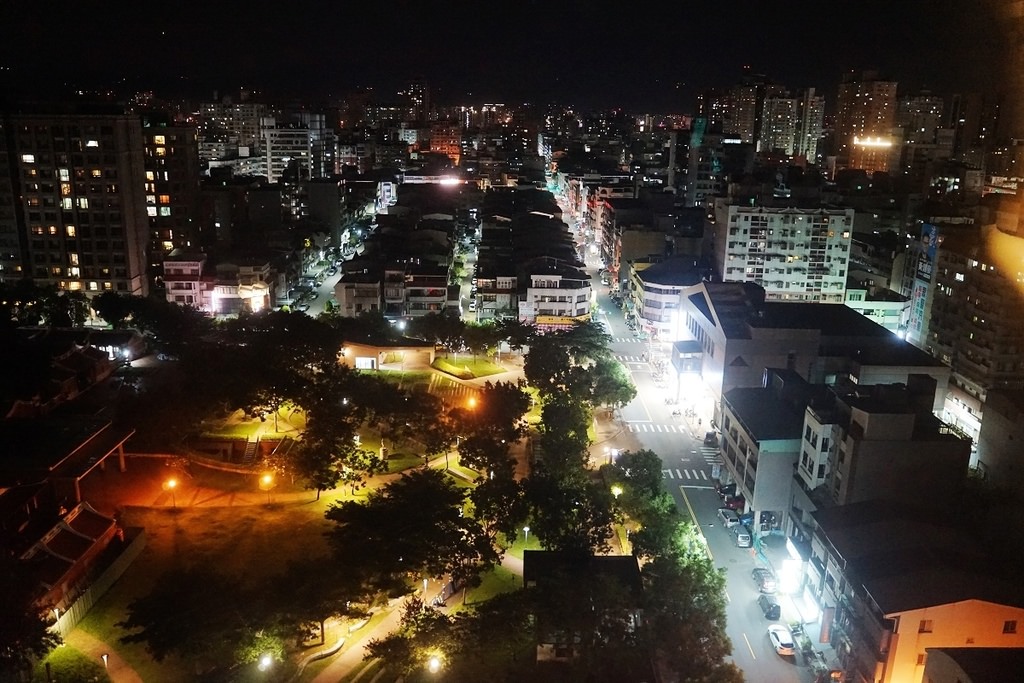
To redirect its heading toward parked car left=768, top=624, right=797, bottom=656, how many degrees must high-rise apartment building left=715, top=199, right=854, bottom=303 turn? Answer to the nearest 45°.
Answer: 0° — it already faces it

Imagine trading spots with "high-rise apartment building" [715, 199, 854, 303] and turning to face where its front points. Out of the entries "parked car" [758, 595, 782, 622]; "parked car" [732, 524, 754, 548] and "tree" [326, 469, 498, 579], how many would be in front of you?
3

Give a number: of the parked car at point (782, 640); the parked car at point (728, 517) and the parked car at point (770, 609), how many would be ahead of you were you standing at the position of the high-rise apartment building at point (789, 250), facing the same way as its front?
3

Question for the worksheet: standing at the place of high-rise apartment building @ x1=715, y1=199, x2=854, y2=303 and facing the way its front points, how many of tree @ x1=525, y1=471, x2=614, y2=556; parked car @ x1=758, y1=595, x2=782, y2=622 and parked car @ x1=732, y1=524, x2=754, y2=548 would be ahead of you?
3

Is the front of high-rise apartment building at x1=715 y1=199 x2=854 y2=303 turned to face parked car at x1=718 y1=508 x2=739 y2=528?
yes

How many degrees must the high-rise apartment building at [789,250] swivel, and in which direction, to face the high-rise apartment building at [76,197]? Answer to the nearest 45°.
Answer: approximately 90° to its right

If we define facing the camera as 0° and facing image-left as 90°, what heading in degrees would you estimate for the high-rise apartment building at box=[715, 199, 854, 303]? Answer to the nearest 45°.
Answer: approximately 0°

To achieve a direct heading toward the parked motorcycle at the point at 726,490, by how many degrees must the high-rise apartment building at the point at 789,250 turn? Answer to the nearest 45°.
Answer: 0° — it already faces it

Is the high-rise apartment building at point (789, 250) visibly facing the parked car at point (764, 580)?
yes
